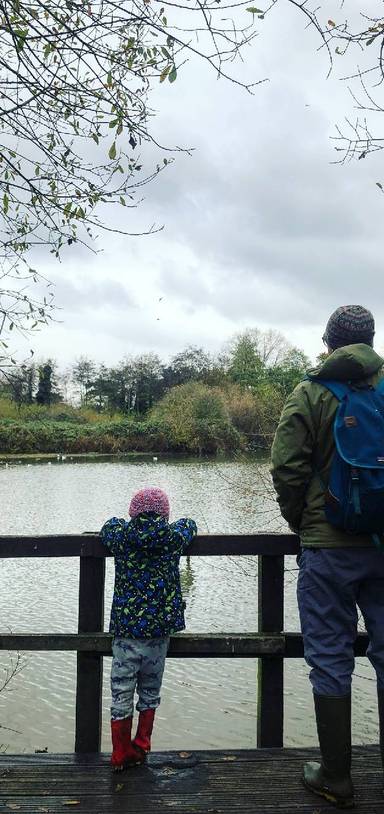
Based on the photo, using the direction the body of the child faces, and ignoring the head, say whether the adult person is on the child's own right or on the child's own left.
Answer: on the child's own right

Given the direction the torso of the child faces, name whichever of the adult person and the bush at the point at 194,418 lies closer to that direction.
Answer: the bush

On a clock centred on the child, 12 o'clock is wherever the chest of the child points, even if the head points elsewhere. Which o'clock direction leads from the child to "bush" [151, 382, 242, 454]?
The bush is roughly at 12 o'clock from the child.

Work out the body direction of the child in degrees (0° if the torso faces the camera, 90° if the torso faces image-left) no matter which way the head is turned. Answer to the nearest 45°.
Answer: approximately 180°

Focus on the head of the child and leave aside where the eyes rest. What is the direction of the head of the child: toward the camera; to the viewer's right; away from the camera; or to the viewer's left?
away from the camera
